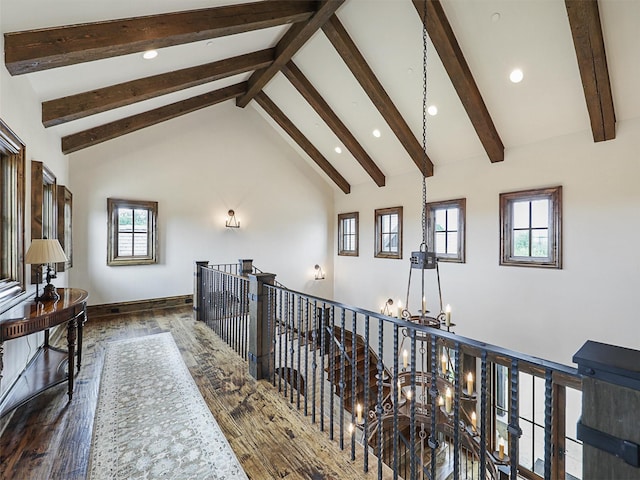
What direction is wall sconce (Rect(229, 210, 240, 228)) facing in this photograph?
toward the camera

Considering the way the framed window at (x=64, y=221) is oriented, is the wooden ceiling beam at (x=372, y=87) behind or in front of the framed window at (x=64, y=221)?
in front

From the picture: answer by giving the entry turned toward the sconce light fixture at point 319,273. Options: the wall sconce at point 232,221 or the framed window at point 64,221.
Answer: the framed window

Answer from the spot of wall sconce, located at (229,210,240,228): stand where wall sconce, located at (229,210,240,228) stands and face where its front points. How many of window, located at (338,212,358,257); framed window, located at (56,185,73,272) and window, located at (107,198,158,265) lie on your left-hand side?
1

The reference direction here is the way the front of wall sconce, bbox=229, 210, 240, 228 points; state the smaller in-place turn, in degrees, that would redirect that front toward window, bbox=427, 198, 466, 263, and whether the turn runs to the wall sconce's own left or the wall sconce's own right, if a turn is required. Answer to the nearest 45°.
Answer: approximately 45° to the wall sconce's own left

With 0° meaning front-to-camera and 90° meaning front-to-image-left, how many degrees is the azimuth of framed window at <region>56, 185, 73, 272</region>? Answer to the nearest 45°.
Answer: approximately 270°

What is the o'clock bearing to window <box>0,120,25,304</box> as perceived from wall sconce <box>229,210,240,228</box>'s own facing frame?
The window is roughly at 1 o'clock from the wall sconce.

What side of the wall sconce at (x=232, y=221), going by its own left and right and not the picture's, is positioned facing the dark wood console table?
front

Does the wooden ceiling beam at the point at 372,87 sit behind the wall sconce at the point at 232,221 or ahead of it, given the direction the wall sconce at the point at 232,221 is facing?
ahead

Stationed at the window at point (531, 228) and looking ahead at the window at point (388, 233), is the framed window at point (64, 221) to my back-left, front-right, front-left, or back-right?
front-left

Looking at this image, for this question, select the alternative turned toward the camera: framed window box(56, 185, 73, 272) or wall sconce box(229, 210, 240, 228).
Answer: the wall sconce

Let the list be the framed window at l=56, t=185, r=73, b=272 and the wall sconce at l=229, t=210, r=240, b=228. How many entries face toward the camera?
1

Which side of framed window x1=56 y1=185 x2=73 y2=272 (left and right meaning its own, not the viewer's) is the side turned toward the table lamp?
right
